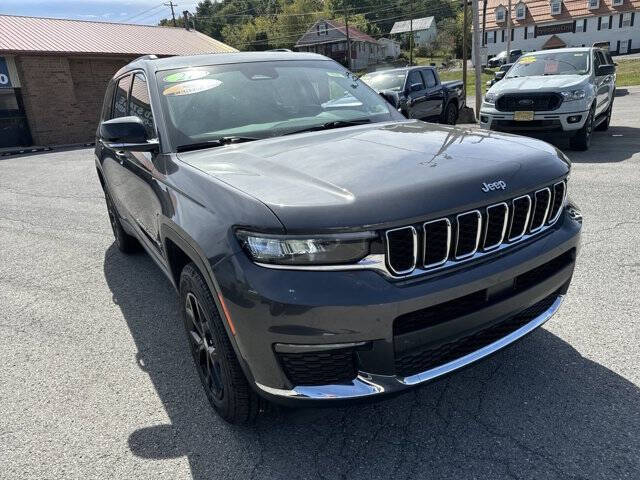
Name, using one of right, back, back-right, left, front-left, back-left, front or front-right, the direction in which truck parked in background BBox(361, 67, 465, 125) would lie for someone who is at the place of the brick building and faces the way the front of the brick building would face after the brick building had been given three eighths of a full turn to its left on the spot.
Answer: right

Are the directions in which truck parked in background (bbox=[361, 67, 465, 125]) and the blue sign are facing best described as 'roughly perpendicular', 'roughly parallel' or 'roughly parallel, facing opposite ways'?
roughly perpendicular

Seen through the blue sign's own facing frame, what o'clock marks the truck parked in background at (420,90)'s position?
The truck parked in background is roughly at 11 o'clock from the blue sign.

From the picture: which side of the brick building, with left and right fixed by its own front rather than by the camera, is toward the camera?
front

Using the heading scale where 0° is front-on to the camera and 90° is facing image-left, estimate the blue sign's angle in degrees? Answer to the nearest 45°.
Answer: approximately 0°

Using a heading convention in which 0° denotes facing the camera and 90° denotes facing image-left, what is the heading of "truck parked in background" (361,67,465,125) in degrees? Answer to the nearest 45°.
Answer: approximately 45°
